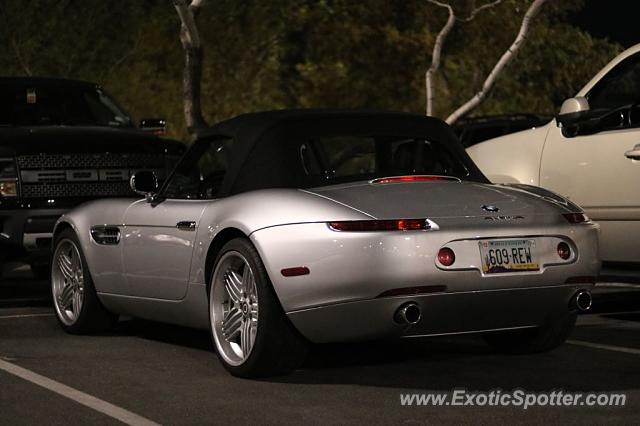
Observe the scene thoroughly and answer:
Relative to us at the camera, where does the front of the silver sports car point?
facing away from the viewer and to the left of the viewer

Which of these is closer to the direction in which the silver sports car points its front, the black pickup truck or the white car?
the black pickup truck

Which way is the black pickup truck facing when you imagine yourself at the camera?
facing the viewer and to the right of the viewer

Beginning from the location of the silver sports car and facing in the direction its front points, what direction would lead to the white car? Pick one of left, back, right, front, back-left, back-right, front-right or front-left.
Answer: right

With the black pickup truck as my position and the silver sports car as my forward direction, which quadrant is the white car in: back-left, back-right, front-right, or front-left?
front-left

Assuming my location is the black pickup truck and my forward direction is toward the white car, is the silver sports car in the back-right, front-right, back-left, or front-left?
front-right

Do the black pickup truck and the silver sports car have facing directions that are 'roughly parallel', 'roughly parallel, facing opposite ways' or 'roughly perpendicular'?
roughly parallel, facing opposite ways
